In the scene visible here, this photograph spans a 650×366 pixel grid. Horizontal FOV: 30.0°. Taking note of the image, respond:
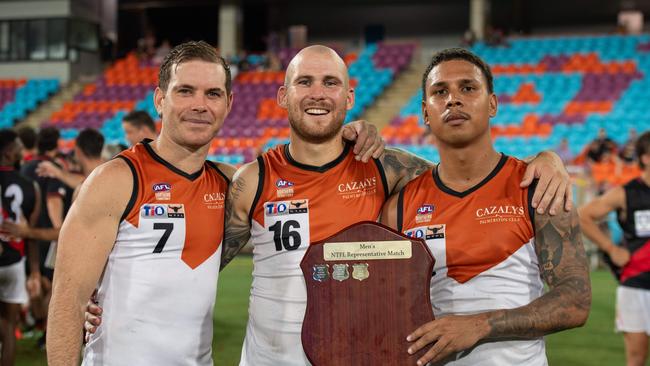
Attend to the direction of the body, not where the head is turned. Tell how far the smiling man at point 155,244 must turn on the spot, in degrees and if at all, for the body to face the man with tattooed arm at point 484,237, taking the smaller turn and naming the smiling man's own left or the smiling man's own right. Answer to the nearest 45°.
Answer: approximately 45° to the smiling man's own left

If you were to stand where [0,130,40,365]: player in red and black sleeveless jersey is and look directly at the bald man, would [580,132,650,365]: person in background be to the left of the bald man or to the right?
left

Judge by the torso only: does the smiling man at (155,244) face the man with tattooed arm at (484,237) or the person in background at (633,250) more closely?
the man with tattooed arm

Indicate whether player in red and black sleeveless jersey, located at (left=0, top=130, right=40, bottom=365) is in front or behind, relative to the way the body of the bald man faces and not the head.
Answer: behind

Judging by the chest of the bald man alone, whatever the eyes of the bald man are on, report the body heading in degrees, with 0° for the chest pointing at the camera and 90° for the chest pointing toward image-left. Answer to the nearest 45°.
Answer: approximately 0°

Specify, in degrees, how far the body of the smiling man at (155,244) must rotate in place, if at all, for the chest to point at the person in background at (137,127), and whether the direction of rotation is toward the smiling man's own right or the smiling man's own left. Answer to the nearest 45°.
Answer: approximately 135° to the smiling man's own left
